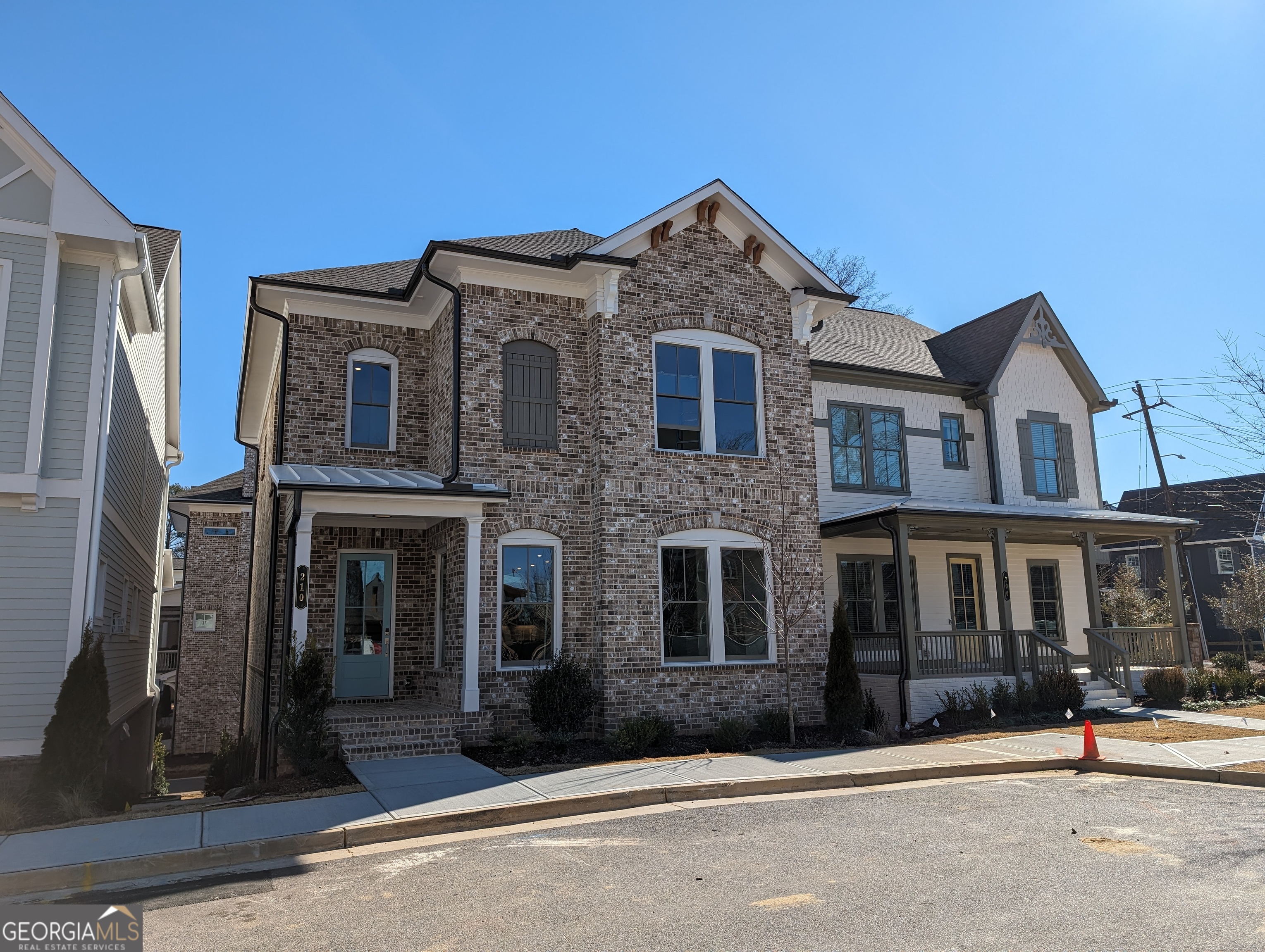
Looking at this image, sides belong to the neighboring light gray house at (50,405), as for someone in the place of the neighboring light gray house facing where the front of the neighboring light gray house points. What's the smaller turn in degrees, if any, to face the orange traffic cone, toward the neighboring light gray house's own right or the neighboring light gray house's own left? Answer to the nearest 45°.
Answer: approximately 45° to the neighboring light gray house's own left

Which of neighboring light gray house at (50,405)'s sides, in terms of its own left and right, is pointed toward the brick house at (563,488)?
left

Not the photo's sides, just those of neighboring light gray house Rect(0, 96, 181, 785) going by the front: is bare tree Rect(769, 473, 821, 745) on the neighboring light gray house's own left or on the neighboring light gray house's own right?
on the neighboring light gray house's own left

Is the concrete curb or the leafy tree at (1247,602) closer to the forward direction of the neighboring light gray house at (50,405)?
the concrete curb

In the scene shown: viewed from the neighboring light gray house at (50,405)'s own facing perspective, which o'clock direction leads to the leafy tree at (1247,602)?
The leafy tree is roughly at 9 o'clock from the neighboring light gray house.

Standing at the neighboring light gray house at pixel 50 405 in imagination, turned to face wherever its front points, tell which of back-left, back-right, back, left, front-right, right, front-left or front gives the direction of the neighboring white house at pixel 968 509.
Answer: left

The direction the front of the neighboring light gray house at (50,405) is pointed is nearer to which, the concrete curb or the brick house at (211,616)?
the concrete curb

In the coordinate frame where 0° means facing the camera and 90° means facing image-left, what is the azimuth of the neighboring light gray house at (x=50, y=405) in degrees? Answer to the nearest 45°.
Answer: approximately 0°
